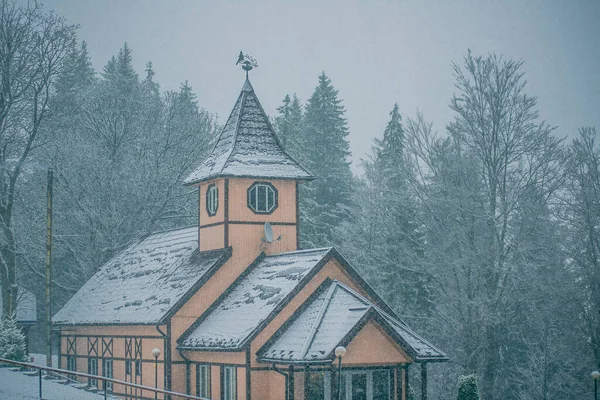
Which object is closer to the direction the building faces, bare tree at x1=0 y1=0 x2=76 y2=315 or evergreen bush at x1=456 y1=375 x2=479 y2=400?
the evergreen bush

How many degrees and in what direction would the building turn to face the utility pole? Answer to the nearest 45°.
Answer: approximately 180°

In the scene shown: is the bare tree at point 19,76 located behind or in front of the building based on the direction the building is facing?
behind

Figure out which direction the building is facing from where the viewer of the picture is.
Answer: facing the viewer and to the right of the viewer

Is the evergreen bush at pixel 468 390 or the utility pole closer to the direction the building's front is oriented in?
the evergreen bush

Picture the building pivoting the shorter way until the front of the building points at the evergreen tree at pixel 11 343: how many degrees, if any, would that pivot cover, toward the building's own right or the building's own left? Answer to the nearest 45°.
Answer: approximately 180°

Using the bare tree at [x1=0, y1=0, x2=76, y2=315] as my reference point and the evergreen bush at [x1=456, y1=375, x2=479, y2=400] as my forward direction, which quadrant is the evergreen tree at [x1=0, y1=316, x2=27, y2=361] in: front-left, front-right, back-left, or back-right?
front-right
